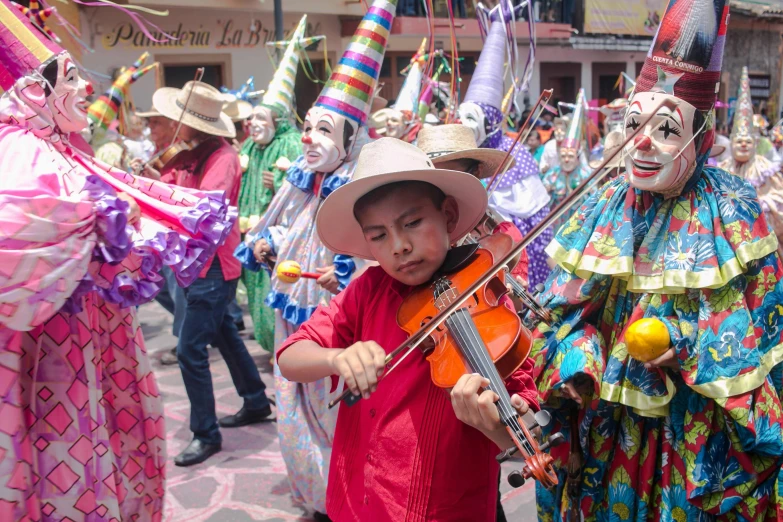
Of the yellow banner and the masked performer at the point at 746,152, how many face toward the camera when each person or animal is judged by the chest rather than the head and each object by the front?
2

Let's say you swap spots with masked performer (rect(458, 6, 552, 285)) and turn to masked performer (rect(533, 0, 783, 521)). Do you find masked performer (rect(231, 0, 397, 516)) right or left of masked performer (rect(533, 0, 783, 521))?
right
